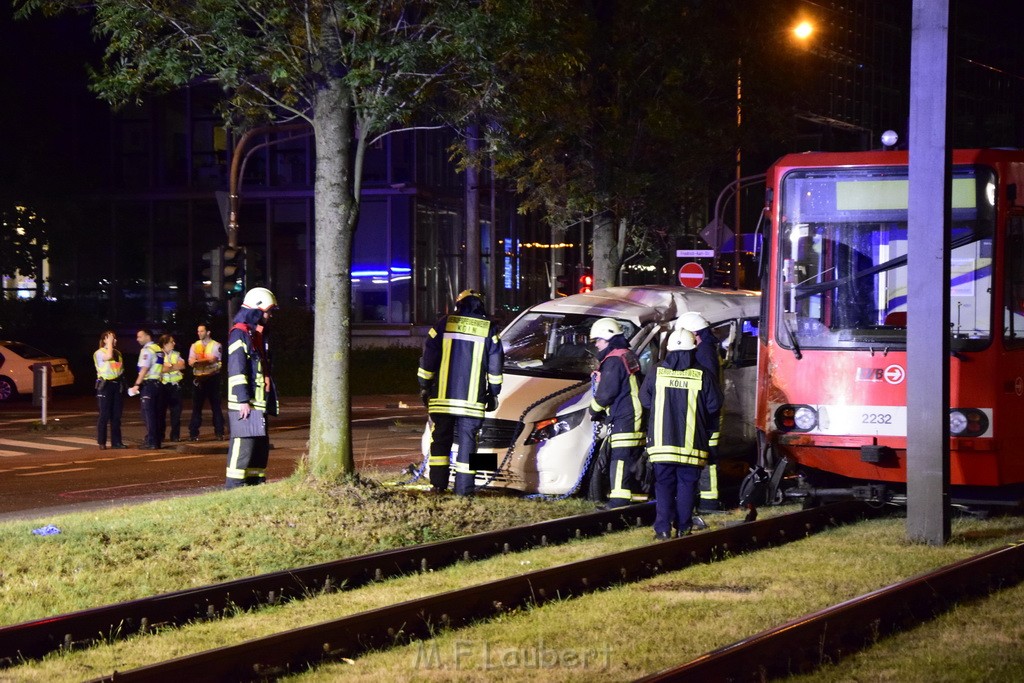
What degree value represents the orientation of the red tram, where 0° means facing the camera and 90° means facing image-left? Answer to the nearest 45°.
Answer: approximately 0°

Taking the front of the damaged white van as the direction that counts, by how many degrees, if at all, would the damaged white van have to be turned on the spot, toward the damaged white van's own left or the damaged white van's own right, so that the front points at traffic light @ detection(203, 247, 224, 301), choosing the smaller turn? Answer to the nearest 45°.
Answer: approximately 90° to the damaged white van's own right

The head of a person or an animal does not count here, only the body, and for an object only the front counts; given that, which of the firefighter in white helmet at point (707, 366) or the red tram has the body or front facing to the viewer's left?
the firefighter in white helmet

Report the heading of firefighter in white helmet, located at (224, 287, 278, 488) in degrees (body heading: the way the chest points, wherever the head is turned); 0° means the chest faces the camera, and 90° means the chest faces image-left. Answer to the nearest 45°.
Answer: approximately 270°

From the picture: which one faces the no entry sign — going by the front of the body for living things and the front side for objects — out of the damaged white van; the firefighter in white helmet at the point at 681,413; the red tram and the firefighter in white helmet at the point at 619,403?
the firefighter in white helmet at the point at 681,413

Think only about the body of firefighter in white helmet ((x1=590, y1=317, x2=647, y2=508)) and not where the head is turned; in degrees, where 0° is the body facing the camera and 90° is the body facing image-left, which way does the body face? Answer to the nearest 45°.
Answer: approximately 90°

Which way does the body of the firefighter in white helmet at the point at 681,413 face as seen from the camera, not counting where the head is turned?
away from the camera

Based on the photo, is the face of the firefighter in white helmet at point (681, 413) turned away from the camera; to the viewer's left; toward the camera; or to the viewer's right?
away from the camera

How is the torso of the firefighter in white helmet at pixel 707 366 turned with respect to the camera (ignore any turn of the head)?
to the viewer's left
